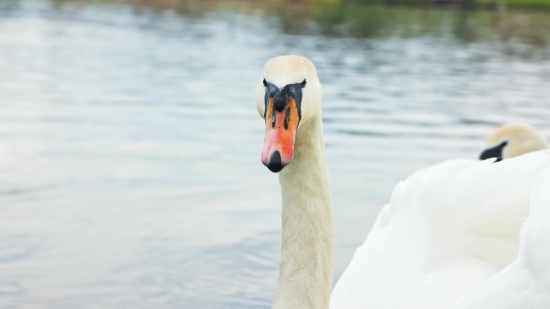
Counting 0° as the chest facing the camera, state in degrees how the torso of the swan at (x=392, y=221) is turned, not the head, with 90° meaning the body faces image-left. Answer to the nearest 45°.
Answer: approximately 45°
